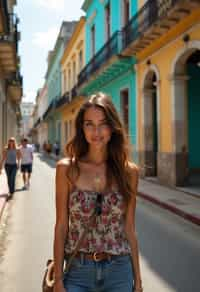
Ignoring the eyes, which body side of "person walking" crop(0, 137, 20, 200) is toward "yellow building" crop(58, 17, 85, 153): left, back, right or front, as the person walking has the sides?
back

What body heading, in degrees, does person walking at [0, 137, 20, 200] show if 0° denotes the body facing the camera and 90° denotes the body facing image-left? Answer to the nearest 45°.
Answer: approximately 0°

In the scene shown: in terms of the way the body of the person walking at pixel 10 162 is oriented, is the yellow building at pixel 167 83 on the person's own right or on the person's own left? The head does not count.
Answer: on the person's own left

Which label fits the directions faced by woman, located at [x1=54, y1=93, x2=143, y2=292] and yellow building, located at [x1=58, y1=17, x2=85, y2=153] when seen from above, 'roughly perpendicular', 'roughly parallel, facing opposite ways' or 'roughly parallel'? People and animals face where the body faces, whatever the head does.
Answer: roughly perpendicular

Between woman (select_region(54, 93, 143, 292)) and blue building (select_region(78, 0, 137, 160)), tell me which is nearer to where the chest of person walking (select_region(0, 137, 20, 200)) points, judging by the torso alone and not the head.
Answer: the woman

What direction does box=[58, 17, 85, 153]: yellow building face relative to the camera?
to the viewer's left

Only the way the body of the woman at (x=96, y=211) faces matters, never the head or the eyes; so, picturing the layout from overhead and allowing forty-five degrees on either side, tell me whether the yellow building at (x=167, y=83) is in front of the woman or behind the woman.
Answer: behind

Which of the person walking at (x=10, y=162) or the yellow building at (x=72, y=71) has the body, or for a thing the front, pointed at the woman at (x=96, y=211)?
the person walking

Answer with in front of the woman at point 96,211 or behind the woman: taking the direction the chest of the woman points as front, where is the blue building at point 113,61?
behind

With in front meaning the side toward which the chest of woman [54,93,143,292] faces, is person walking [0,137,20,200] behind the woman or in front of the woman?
behind

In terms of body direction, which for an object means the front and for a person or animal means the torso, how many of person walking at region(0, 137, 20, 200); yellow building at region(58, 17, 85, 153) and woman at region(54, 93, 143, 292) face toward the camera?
2
